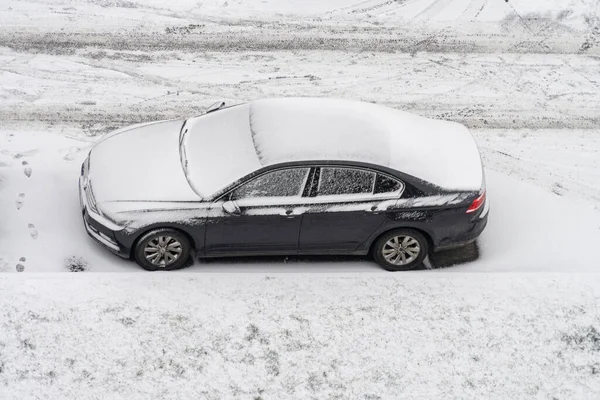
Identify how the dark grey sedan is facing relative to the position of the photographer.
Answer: facing to the left of the viewer
